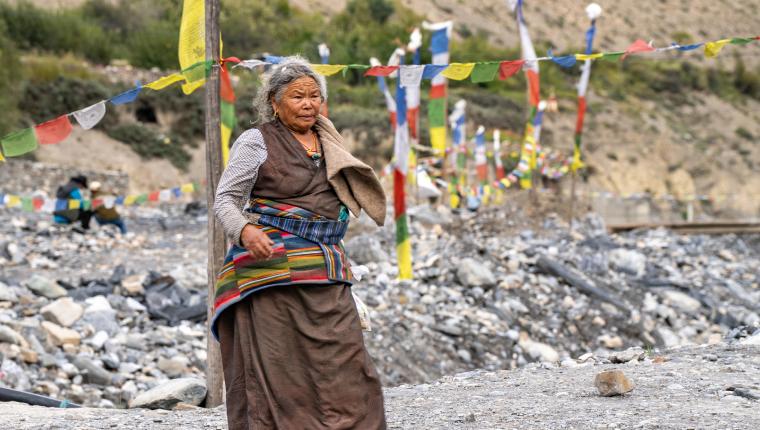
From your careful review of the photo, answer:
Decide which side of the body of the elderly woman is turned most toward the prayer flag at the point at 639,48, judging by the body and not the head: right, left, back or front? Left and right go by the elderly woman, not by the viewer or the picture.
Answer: left

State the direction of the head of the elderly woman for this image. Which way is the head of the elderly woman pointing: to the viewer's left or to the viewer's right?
to the viewer's right

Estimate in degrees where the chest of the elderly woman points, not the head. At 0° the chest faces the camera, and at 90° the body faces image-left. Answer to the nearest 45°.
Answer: approximately 315°

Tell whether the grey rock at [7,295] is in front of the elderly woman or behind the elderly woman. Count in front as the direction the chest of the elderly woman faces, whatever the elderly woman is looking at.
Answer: behind
